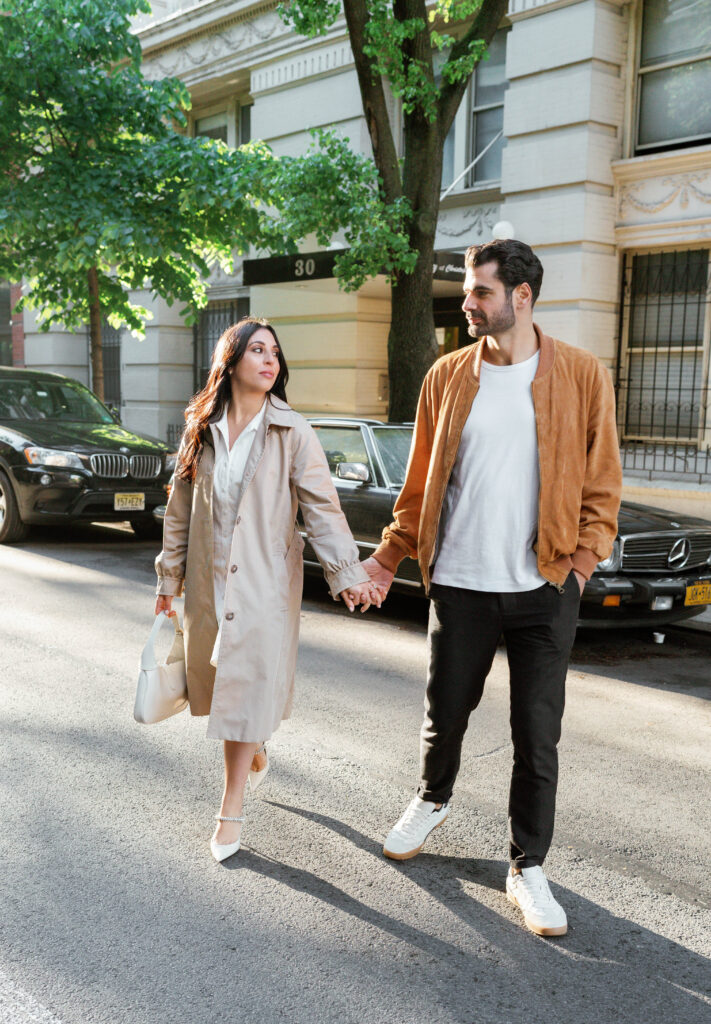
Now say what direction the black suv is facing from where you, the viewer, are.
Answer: facing the viewer and to the right of the viewer

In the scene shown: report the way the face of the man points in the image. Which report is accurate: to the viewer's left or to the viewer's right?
to the viewer's left

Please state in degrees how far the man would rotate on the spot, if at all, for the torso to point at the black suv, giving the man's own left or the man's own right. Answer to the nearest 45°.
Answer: approximately 135° to the man's own right

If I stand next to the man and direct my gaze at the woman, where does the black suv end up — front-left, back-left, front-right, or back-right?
front-right

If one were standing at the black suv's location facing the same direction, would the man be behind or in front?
in front

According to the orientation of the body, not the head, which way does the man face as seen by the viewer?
toward the camera

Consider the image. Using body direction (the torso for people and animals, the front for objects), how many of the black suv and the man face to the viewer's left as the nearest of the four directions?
0

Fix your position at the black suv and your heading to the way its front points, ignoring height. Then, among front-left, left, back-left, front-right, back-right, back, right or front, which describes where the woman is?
front-right

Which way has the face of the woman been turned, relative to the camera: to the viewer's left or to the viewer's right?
to the viewer's right

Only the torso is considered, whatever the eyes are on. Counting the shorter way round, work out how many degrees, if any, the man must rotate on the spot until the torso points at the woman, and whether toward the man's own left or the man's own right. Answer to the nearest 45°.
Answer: approximately 90° to the man's own right
